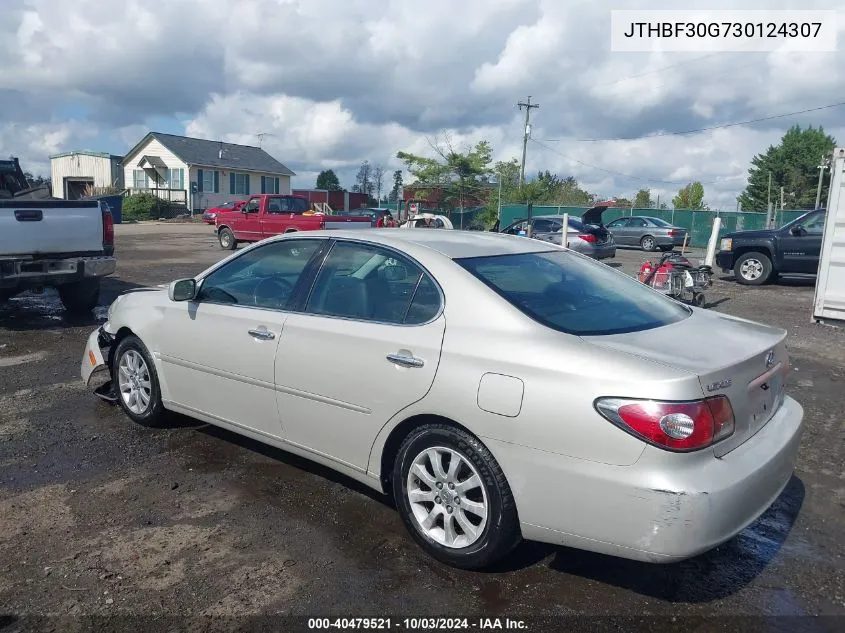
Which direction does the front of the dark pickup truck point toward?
to the viewer's left

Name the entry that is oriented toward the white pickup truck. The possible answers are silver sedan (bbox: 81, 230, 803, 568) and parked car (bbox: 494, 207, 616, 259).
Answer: the silver sedan

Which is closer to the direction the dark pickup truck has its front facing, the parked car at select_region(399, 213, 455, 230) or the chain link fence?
the parked car

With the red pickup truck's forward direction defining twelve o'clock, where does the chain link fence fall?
The chain link fence is roughly at 5 o'clock from the red pickup truck.

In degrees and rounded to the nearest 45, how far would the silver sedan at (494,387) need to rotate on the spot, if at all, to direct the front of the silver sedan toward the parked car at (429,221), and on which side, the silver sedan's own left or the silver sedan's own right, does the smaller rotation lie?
approximately 45° to the silver sedan's own right

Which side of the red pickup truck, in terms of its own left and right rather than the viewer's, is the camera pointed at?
left

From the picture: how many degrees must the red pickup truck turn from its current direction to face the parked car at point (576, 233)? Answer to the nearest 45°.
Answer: approximately 135° to its left

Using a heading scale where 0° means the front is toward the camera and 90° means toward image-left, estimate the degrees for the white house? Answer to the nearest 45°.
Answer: approximately 45°

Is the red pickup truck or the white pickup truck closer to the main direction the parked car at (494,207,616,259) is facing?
the red pickup truck

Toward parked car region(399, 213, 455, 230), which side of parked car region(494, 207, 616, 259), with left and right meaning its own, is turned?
front

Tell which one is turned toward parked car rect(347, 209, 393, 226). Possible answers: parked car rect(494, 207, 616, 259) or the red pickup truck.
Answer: parked car rect(494, 207, 616, 259)

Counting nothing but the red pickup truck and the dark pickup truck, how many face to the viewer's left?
2

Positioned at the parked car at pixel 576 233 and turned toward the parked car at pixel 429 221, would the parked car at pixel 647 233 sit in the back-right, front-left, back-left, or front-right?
back-right
